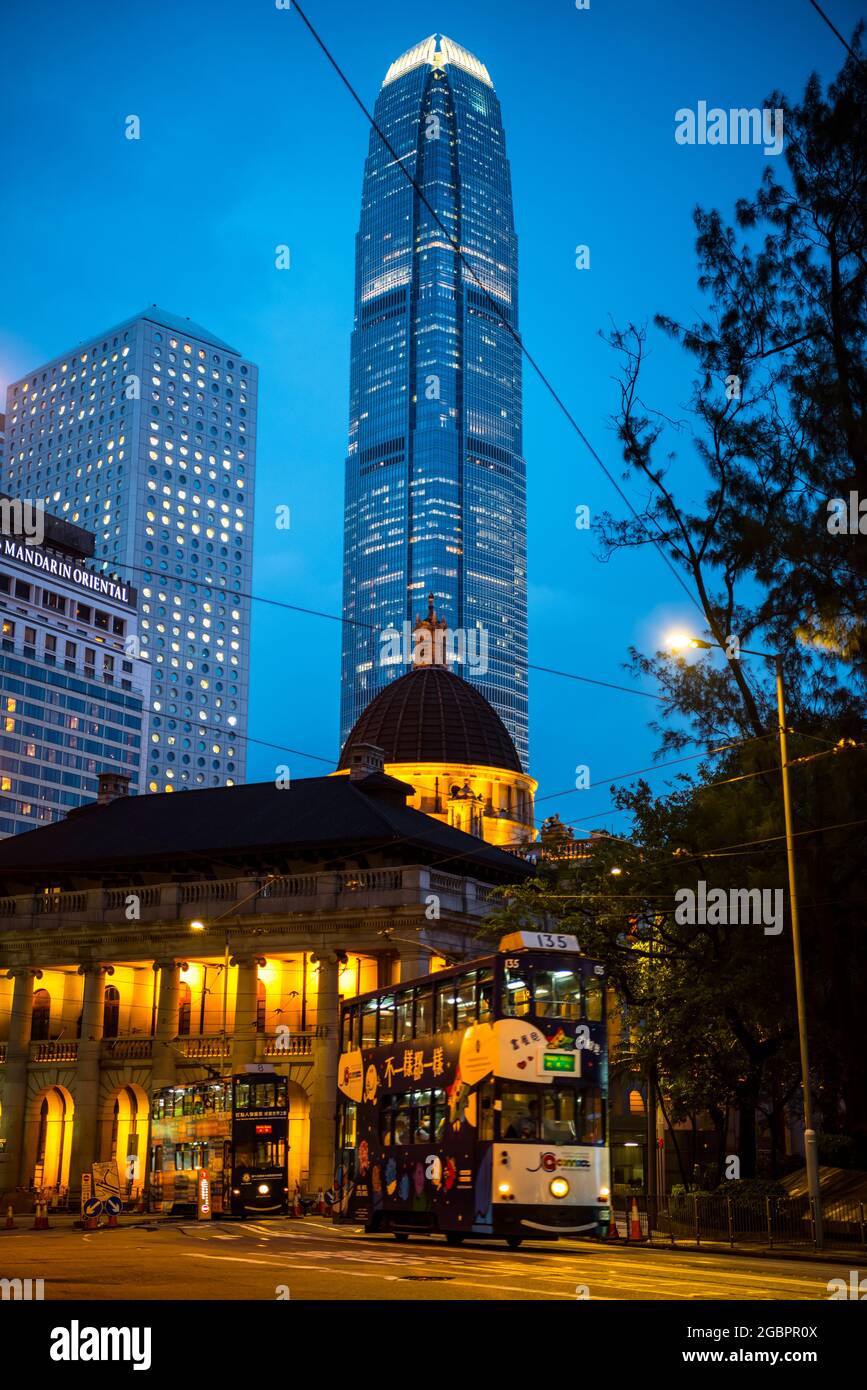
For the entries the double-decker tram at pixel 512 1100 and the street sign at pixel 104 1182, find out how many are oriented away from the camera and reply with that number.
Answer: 0

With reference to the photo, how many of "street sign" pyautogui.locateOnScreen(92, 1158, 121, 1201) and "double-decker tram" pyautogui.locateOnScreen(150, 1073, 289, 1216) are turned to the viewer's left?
0

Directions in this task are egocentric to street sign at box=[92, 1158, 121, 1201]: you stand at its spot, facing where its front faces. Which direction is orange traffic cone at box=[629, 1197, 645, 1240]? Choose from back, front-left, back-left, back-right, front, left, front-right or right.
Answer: front-left

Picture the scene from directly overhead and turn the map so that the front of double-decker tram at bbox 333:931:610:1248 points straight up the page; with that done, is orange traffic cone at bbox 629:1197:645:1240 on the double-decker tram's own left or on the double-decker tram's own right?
on the double-decker tram's own left

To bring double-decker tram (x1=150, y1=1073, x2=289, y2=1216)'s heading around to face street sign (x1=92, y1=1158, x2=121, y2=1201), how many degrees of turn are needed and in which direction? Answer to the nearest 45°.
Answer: approximately 135° to its right

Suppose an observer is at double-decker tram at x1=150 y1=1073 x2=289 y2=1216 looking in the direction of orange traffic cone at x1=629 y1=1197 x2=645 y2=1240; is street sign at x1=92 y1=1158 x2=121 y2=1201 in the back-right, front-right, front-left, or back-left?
back-right

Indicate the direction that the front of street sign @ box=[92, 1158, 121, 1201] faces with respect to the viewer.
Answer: facing the viewer

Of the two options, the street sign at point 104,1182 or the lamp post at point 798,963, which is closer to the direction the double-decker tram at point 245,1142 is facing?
the lamp post

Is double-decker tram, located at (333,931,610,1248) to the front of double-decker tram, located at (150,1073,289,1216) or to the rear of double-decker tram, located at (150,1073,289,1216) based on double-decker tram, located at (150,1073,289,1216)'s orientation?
to the front

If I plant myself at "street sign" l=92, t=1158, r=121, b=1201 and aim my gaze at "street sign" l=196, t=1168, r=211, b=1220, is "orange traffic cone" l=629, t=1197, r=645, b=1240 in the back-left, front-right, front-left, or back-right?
front-right

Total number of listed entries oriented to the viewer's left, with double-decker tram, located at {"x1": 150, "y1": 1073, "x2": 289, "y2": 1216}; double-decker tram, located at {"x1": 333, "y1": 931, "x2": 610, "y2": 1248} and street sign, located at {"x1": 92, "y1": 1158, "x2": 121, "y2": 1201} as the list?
0

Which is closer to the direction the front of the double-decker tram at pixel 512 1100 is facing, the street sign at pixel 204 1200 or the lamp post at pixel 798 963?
the lamp post
